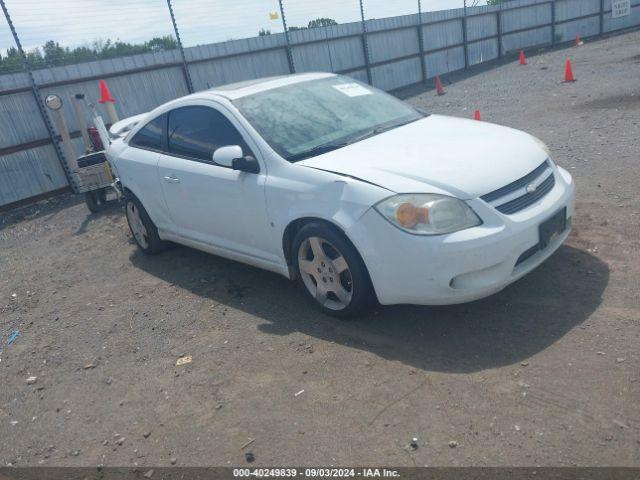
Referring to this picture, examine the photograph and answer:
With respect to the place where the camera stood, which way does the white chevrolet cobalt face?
facing the viewer and to the right of the viewer

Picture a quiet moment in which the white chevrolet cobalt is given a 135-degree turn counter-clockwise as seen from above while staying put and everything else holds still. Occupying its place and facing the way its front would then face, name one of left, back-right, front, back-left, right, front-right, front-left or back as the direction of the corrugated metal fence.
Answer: front

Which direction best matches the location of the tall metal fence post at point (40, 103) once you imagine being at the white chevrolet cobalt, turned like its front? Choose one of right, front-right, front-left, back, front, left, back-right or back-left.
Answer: back
